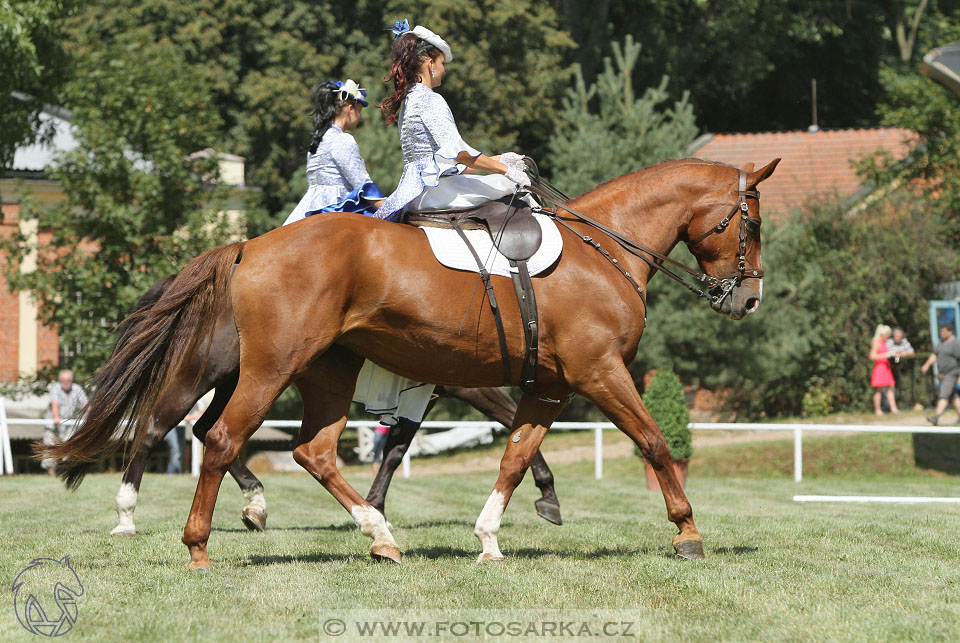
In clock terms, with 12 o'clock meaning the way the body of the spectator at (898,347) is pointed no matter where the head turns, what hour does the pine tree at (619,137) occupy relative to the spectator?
The pine tree is roughly at 2 o'clock from the spectator.

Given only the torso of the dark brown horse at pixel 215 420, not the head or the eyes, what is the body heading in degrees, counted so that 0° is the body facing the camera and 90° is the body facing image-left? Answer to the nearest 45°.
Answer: approximately 270°

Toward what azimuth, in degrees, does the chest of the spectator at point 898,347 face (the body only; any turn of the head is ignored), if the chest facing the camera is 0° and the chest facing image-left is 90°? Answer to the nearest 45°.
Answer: approximately 0°

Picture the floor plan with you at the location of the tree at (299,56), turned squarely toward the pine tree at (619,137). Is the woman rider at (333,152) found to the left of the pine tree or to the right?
right

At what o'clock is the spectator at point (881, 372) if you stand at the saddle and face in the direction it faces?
The spectator is roughly at 10 o'clock from the saddle.

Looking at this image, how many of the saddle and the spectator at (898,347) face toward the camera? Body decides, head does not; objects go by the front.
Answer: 1

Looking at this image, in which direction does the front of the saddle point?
to the viewer's right

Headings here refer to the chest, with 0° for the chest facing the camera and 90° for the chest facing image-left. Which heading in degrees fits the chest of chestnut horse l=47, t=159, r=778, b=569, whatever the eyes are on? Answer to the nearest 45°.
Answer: approximately 270°

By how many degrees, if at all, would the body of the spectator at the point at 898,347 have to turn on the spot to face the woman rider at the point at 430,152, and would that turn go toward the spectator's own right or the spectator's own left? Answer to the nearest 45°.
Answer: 0° — they already face them

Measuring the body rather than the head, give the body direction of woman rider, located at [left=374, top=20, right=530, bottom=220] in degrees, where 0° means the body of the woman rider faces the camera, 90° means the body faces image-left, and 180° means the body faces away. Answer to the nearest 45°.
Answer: approximately 270°

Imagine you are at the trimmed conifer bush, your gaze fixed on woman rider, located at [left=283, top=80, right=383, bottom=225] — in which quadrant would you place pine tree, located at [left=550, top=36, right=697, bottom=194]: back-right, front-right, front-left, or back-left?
back-right

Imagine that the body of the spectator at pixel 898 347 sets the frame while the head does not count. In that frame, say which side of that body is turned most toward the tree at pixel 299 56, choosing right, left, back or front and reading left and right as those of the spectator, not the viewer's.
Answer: right

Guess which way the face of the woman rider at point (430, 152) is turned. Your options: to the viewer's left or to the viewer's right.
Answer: to the viewer's right

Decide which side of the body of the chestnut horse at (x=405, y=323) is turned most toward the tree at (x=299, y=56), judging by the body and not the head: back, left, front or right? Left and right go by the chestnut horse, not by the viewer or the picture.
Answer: left
